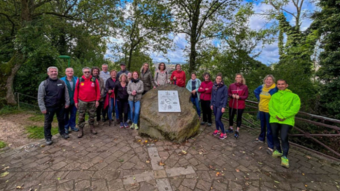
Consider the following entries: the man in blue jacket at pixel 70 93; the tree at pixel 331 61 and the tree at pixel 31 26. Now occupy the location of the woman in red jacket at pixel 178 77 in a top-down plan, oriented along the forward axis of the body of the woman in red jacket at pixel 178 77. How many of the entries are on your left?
1

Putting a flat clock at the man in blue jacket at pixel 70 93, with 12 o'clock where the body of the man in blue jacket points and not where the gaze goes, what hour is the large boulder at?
The large boulder is roughly at 10 o'clock from the man in blue jacket.

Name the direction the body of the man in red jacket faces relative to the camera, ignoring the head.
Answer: toward the camera

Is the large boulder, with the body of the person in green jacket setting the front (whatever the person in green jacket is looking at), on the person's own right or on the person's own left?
on the person's own right

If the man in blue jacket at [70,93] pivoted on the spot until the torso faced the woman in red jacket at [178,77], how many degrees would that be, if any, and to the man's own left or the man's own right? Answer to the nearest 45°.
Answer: approximately 90° to the man's own left

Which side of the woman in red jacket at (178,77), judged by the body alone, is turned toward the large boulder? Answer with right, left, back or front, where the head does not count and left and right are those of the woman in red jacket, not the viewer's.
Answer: front

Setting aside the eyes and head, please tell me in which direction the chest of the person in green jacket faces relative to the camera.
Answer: toward the camera

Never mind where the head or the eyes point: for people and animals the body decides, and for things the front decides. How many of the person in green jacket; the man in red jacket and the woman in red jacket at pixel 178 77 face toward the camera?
3

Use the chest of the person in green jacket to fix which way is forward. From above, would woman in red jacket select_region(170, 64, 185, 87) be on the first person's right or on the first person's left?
on the first person's right

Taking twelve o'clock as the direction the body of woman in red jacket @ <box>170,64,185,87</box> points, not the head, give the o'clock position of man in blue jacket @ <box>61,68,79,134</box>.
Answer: The man in blue jacket is roughly at 2 o'clock from the woman in red jacket.
